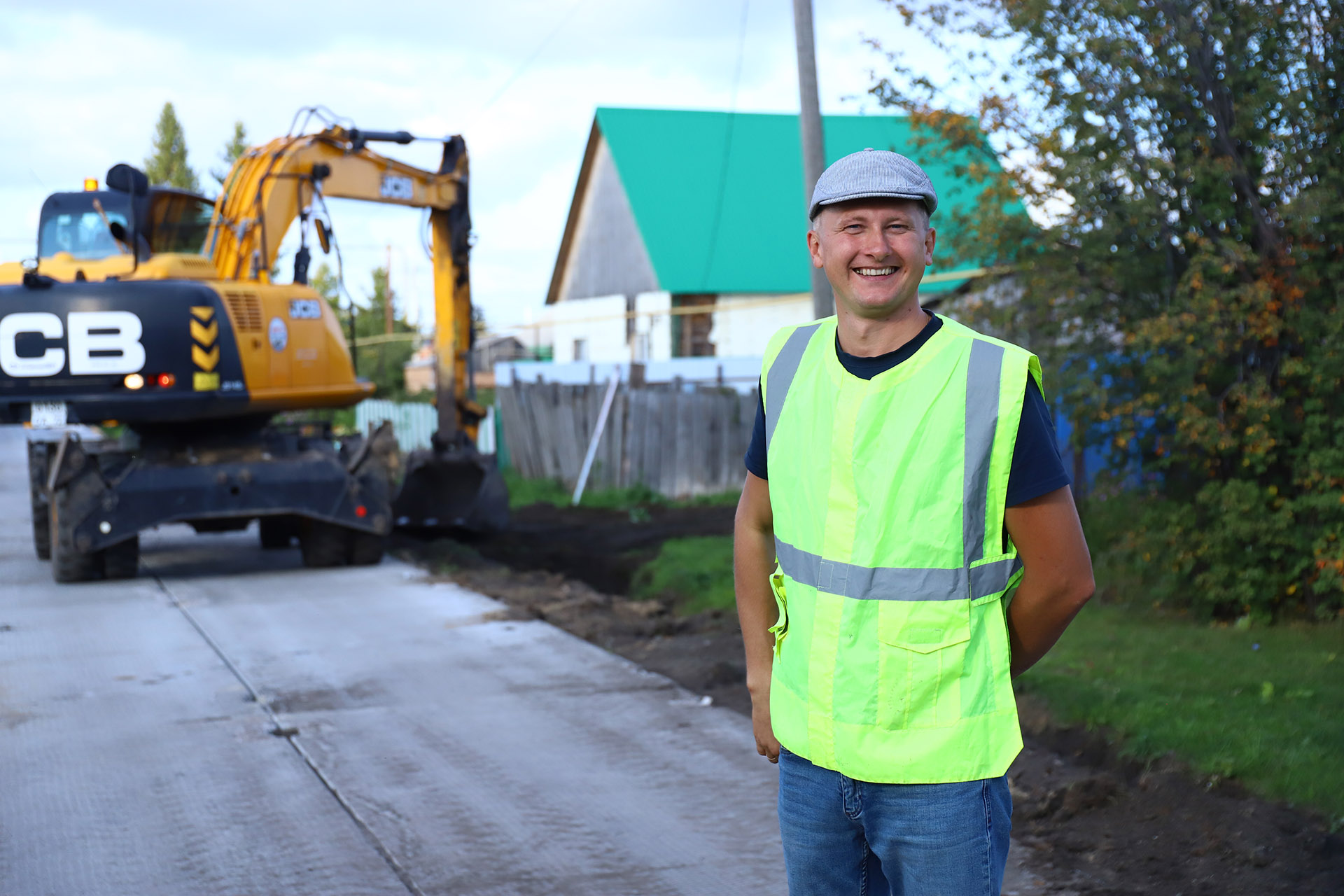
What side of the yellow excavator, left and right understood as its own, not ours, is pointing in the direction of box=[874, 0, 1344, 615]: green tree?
right

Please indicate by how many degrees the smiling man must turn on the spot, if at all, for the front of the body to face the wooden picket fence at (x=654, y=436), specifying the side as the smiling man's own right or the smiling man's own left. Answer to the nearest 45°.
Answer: approximately 135° to the smiling man's own right

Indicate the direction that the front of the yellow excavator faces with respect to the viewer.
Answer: facing away from the viewer and to the right of the viewer

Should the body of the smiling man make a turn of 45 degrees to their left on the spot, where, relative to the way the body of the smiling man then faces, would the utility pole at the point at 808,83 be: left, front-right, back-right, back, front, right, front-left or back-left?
back

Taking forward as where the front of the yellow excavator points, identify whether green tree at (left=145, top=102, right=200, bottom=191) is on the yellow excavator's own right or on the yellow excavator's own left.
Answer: on the yellow excavator's own left

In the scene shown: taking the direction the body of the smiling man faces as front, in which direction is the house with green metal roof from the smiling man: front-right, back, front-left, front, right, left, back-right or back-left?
back-right

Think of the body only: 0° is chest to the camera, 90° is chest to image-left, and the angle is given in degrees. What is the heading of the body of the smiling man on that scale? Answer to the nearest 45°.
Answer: approximately 45°

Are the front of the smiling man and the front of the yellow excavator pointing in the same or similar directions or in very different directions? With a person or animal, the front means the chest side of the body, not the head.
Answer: very different directions
